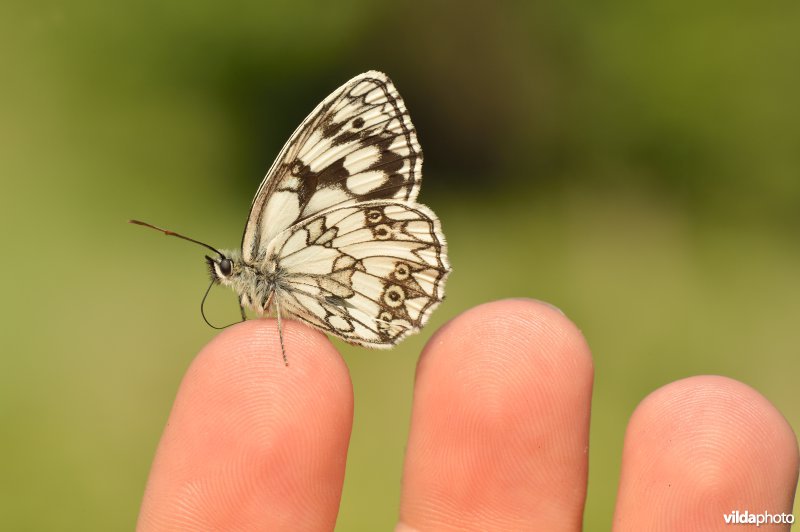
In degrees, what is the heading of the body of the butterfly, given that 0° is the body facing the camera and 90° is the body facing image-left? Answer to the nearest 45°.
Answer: approximately 90°
